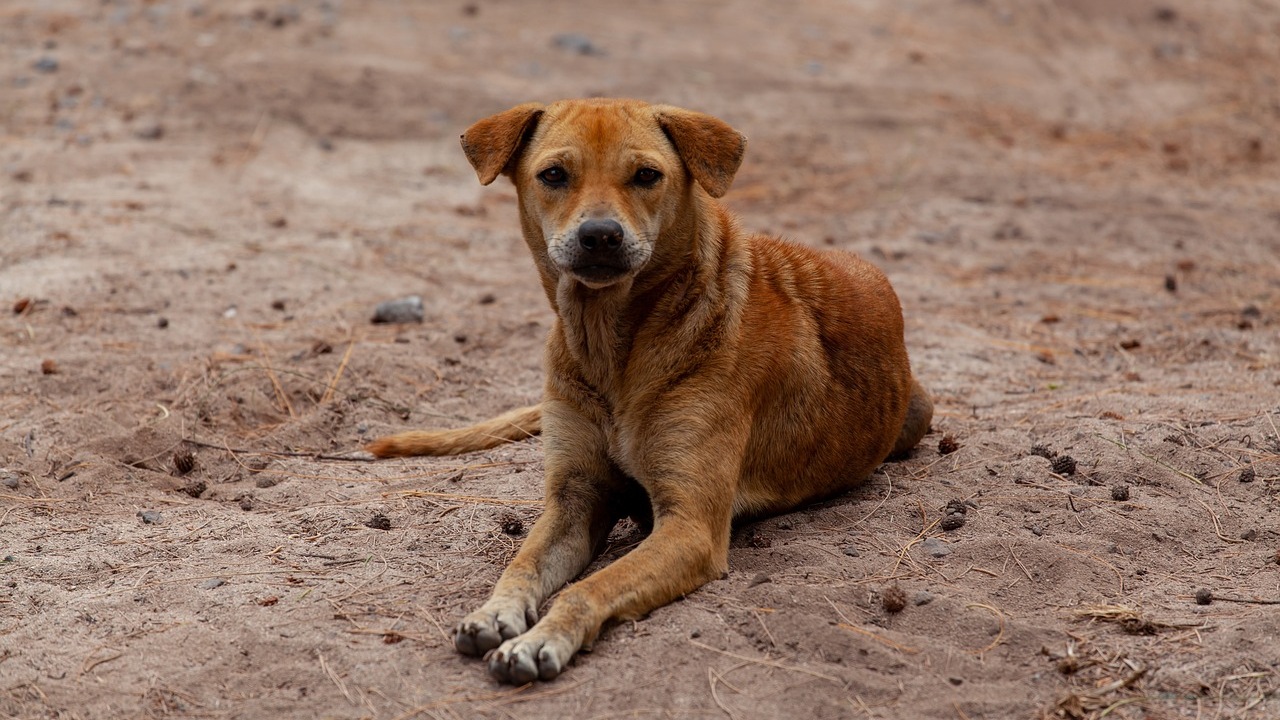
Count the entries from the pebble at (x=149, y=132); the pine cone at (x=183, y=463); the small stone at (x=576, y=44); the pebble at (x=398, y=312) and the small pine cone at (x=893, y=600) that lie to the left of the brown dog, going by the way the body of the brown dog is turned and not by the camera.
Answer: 1

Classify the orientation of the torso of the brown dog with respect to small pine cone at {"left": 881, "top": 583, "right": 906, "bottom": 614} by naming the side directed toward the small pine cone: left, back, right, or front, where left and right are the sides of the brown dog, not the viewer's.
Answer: left

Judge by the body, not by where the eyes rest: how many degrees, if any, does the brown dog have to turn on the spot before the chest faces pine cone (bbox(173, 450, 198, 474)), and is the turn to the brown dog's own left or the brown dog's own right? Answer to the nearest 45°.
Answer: approximately 45° to the brown dog's own right

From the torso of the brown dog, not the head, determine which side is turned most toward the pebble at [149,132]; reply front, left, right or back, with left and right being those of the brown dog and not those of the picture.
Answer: right

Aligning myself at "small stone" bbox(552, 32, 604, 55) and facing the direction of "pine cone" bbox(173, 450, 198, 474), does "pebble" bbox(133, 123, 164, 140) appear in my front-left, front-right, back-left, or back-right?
front-right

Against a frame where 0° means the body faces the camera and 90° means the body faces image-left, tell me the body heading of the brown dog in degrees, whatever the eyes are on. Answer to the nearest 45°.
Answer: approximately 45°

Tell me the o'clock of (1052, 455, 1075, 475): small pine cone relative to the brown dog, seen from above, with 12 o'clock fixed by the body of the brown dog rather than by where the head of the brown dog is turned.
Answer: The small pine cone is roughly at 7 o'clock from the brown dog.

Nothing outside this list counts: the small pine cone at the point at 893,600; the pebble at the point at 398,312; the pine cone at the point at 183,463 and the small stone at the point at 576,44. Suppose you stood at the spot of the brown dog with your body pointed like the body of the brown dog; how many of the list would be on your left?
1

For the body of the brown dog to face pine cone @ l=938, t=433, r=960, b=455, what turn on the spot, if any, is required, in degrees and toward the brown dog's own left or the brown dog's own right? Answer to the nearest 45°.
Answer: approximately 180°

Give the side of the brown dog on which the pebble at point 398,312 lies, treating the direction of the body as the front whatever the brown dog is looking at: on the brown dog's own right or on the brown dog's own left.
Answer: on the brown dog's own right

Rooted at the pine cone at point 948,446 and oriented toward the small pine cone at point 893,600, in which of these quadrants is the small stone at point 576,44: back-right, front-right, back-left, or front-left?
back-right
